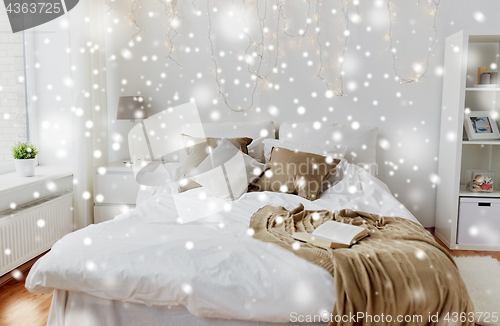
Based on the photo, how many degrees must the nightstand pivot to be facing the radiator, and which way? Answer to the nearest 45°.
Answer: approximately 45° to its right

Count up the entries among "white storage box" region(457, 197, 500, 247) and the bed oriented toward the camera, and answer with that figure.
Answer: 2

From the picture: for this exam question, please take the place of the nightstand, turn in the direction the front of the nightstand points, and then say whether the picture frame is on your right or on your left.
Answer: on your left

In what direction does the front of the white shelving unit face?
toward the camera

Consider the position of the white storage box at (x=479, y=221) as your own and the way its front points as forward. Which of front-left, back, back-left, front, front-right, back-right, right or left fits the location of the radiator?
front-right

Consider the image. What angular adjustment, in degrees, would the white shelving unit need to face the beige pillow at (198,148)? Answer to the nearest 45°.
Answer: approximately 45° to its right

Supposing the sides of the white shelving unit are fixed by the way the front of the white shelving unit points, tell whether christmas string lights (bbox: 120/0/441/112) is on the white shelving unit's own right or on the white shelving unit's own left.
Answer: on the white shelving unit's own right

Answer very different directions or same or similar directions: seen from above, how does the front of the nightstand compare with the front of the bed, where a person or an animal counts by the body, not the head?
same or similar directions

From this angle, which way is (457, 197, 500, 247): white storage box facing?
toward the camera
